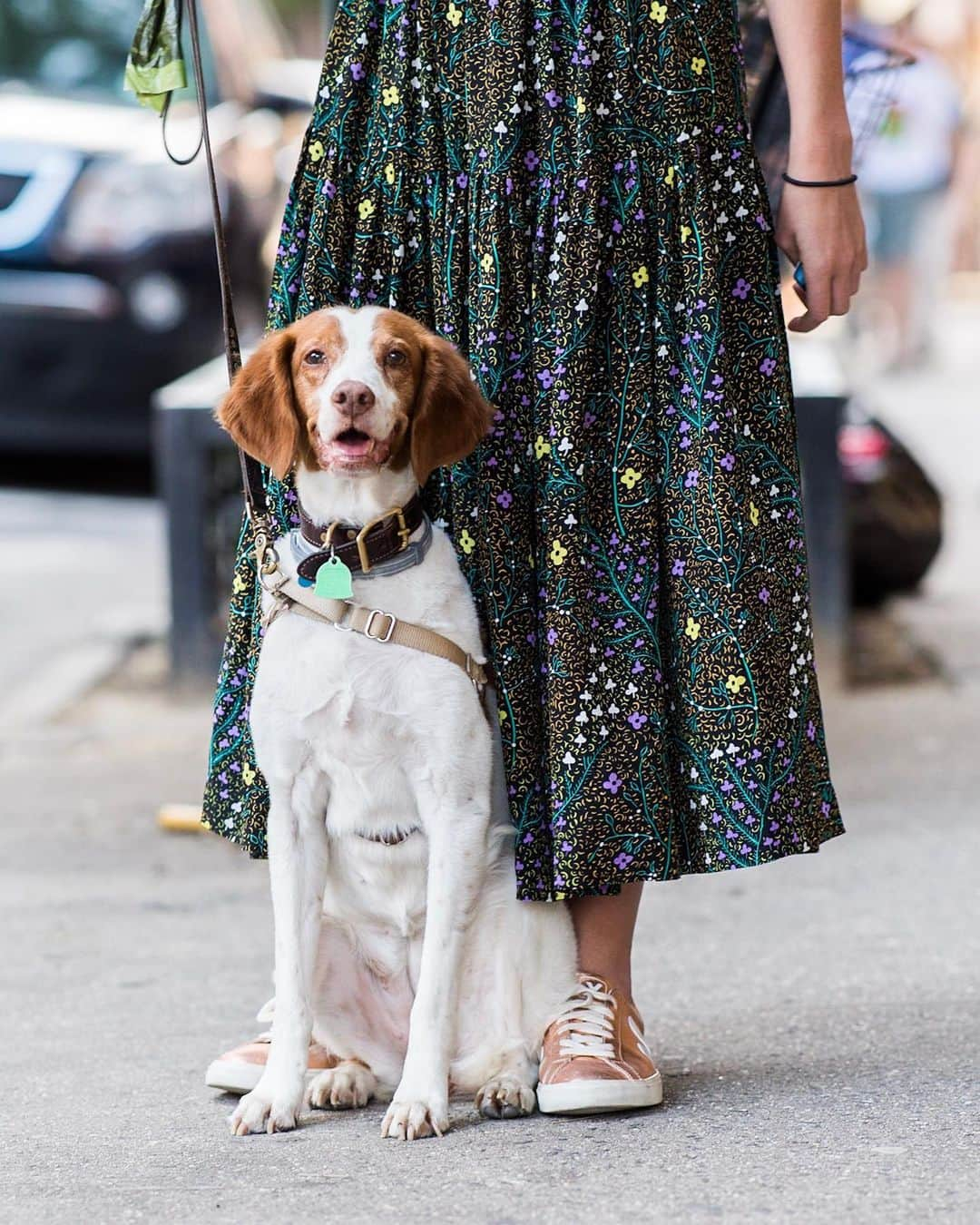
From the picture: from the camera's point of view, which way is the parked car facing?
toward the camera

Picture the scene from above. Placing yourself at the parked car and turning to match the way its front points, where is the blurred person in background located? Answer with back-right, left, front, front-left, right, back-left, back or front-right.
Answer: back-left

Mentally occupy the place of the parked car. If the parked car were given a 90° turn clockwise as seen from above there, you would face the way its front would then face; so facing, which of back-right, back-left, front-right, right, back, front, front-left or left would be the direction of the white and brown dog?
left
